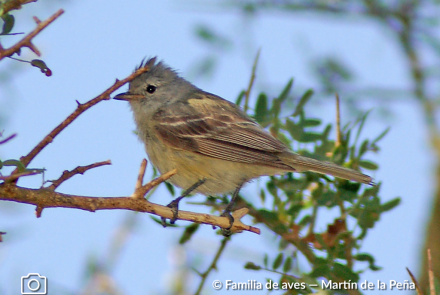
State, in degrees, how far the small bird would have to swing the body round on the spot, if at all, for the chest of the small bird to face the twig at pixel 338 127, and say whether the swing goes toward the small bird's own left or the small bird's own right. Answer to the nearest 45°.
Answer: approximately 135° to the small bird's own right

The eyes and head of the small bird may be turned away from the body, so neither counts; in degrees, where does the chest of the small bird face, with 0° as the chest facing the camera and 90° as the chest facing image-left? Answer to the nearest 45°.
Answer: approximately 90°
